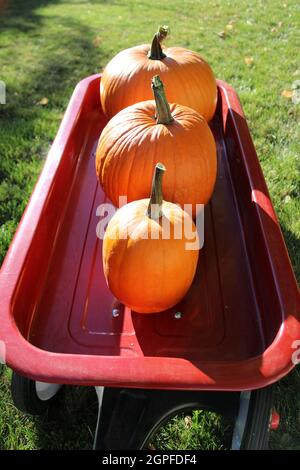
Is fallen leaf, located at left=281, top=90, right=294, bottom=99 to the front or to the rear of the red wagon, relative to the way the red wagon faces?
to the rear

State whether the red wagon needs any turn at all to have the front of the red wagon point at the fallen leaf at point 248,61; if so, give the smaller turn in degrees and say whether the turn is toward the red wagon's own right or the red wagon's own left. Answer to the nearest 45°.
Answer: approximately 180°

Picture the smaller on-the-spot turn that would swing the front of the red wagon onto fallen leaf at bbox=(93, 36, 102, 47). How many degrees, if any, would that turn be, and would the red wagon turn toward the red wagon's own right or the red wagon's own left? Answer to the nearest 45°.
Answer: approximately 180°

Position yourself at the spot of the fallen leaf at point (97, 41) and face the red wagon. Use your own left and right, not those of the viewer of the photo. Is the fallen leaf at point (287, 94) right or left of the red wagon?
left

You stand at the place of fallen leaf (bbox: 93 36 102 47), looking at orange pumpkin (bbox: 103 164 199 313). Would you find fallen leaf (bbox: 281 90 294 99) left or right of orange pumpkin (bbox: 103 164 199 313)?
left

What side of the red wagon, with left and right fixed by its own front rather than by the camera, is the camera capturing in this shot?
front
